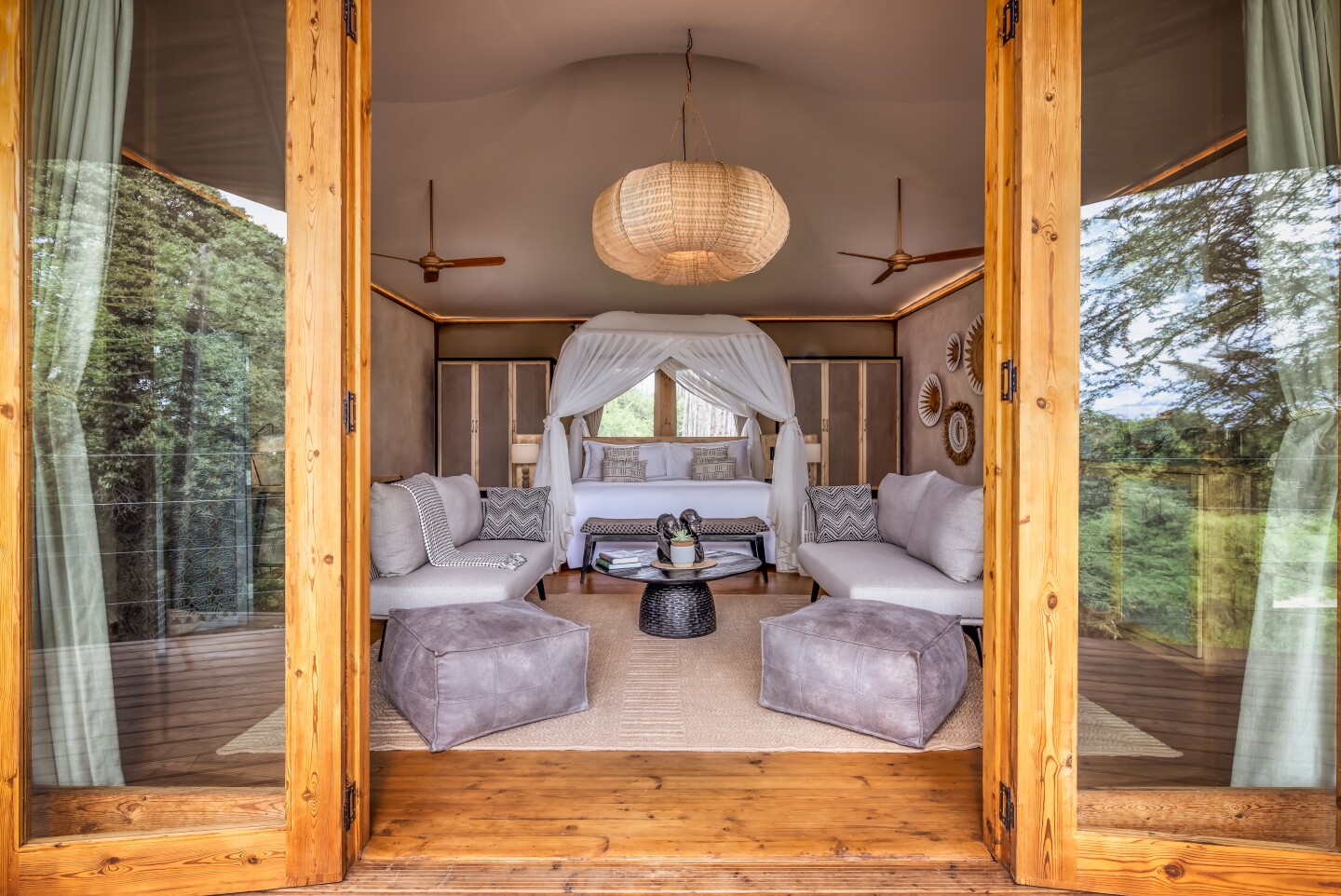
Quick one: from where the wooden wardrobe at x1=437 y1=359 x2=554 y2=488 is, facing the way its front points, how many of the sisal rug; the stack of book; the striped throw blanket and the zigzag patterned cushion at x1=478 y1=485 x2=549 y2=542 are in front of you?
4

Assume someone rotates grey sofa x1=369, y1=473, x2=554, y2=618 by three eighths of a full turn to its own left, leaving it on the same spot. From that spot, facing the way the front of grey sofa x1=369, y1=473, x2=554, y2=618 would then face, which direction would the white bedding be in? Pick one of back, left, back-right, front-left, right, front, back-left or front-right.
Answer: front-right

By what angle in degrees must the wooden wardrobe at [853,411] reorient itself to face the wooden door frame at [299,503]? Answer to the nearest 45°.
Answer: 0° — it already faces it

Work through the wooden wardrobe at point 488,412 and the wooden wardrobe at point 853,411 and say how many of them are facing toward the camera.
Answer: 2

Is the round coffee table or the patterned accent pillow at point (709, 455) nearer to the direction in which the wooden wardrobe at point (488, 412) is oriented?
the round coffee table

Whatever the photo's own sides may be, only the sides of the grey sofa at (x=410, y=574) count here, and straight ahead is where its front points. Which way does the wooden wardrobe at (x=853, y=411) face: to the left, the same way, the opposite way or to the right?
to the right

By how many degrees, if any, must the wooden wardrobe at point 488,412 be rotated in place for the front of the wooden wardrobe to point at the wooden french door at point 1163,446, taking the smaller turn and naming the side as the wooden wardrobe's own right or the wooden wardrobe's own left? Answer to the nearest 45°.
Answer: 0° — it already faces it

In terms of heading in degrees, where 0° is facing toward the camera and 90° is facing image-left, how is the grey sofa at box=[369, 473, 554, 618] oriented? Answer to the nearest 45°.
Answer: approximately 315°

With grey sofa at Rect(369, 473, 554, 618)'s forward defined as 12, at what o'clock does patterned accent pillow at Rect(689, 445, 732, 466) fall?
The patterned accent pillow is roughly at 9 o'clock from the grey sofa.

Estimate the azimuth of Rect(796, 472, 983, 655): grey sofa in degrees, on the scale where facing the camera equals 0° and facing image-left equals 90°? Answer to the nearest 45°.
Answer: approximately 45°

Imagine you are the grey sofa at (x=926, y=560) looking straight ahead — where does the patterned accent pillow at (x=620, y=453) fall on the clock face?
The patterned accent pillow is roughly at 3 o'clock from the grey sofa.
